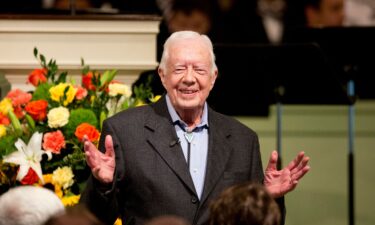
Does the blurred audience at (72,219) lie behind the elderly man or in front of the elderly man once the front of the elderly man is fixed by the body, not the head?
in front

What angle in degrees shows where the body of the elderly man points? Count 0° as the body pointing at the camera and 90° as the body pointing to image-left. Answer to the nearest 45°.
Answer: approximately 0°

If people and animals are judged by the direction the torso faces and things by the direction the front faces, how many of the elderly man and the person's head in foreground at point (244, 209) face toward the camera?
1

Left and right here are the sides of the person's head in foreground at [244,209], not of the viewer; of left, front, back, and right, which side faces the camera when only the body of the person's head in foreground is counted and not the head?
back

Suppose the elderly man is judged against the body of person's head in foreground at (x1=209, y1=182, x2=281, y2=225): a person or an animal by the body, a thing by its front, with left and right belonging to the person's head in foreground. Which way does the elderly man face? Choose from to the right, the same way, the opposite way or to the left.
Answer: the opposite way

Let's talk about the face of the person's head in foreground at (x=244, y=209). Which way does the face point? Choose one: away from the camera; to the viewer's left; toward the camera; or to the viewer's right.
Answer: away from the camera

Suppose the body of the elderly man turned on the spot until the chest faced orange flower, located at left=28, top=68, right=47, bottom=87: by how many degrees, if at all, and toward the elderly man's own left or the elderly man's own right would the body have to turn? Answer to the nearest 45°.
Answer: approximately 135° to the elderly man's own right
